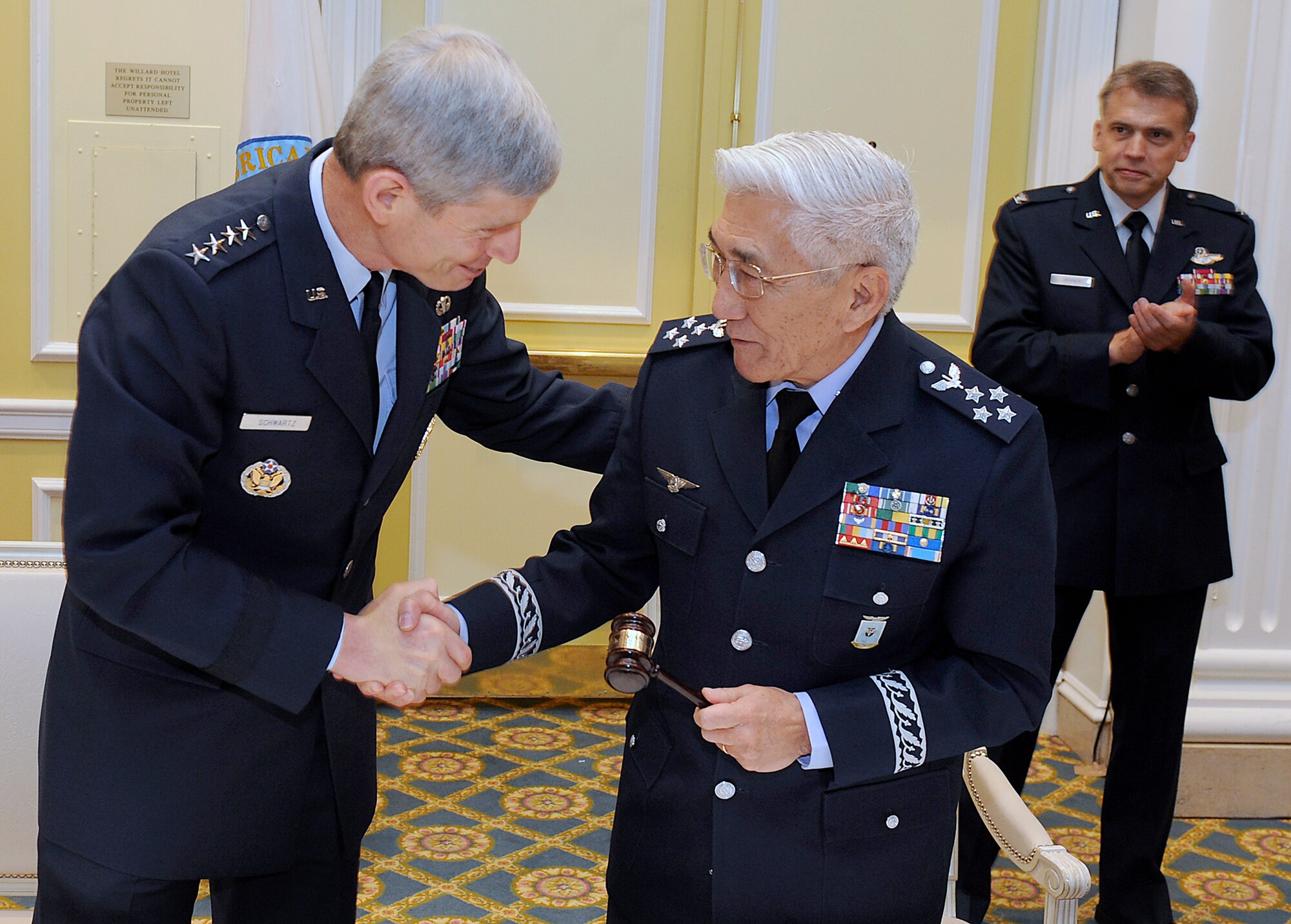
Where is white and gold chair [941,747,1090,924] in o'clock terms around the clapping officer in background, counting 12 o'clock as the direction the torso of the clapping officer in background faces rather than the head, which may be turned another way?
The white and gold chair is roughly at 12 o'clock from the clapping officer in background.

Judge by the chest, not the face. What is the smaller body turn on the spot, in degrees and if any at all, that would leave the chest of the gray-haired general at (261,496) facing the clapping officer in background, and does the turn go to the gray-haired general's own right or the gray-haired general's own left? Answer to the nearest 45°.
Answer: approximately 90° to the gray-haired general's own left

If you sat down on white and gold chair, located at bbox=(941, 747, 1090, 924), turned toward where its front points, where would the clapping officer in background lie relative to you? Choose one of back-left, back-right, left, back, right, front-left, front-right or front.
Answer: back-left

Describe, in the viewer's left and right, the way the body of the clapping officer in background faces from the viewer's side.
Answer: facing the viewer

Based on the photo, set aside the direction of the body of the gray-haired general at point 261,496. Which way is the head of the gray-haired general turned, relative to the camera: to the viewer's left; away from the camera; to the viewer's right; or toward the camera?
to the viewer's right

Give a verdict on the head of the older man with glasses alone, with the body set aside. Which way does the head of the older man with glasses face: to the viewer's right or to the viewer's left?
to the viewer's left

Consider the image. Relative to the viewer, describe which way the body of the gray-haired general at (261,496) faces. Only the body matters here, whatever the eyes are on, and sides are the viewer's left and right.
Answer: facing the viewer and to the right of the viewer

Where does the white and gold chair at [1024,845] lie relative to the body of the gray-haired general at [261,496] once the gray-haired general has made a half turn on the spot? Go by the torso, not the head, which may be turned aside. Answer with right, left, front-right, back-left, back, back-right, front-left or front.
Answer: back-right

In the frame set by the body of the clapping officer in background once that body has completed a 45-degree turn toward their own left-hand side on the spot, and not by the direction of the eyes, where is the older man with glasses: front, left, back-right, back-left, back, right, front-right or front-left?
front-right
